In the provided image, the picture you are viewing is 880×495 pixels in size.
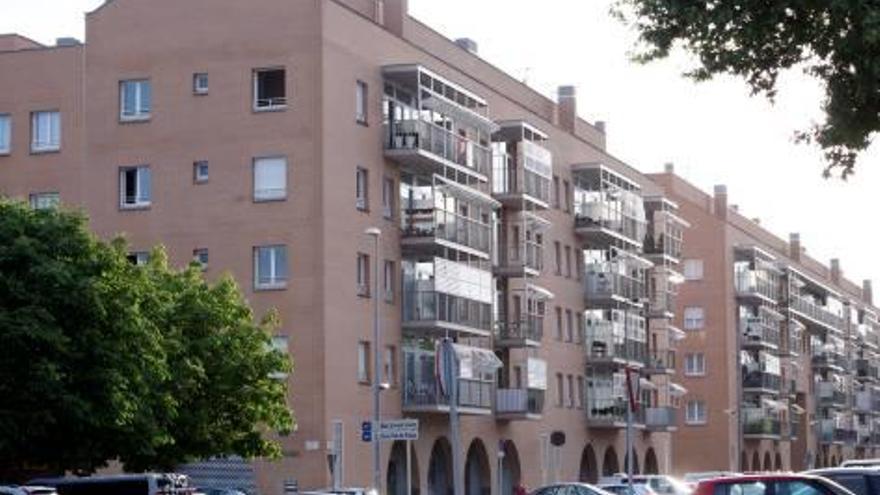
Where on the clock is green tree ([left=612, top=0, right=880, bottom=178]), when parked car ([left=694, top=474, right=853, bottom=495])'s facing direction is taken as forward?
The green tree is roughly at 3 o'clock from the parked car.

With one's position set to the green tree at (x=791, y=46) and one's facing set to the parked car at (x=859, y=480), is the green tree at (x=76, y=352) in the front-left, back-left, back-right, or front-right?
front-left

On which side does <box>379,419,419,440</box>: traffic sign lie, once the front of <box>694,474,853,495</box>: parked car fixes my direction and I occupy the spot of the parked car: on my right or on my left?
on my left

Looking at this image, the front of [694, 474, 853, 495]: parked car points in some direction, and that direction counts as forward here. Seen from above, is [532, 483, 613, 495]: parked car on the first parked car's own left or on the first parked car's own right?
on the first parked car's own left
